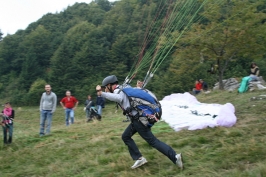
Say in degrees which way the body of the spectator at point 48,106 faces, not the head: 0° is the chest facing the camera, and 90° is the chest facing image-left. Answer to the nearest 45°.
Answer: approximately 0°

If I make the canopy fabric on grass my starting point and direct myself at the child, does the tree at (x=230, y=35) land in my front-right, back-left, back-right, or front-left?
back-right

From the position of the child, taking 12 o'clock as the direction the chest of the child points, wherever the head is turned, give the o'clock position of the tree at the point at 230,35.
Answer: The tree is roughly at 8 o'clock from the child.

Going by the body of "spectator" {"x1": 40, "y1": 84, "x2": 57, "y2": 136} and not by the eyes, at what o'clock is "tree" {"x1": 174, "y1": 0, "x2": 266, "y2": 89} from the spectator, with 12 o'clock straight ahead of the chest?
The tree is roughly at 8 o'clock from the spectator.

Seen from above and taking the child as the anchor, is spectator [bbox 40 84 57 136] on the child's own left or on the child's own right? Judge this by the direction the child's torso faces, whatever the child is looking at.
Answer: on the child's own left

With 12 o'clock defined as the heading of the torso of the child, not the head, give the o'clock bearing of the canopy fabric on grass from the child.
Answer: The canopy fabric on grass is roughly at 10 o'clock from the child.

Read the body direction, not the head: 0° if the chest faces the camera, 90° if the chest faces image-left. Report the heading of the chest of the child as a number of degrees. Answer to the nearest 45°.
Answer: approximately 0°

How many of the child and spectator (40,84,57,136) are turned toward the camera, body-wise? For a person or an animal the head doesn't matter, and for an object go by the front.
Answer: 2

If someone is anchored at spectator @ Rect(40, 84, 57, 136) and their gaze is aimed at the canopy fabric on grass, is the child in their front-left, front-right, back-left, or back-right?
back-right
